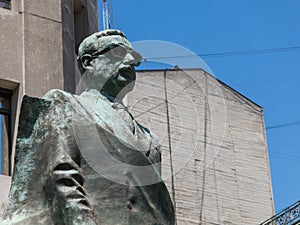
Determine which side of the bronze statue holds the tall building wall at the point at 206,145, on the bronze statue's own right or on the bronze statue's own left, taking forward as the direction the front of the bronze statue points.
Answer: on the bronze statue's own left

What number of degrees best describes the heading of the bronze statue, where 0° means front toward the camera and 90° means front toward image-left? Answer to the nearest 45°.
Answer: approximately 315°

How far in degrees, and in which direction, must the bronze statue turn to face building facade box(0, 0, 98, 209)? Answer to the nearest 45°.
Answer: approximately 135° to its left
